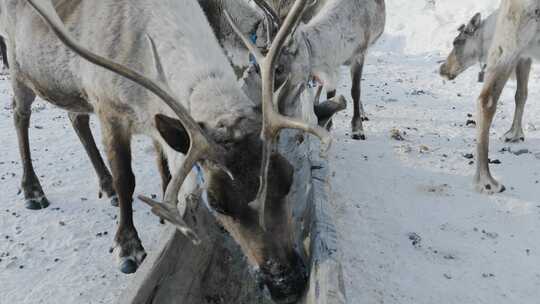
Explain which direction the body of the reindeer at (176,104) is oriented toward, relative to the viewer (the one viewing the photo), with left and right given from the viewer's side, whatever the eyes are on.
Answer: facing the viewer and to the right of the viewer

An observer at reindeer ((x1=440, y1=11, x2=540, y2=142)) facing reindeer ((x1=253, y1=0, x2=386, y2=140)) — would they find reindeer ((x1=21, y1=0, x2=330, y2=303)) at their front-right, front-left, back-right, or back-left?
front-left

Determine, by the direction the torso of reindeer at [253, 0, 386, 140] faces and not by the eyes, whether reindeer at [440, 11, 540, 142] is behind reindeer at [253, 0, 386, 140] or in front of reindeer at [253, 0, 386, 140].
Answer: behind
